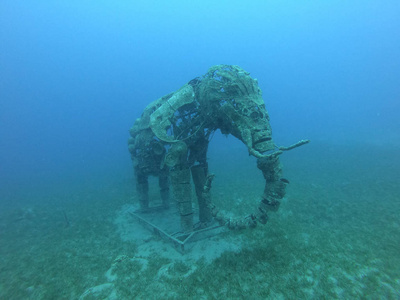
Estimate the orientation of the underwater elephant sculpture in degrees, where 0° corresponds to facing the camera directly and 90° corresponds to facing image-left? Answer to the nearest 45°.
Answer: approximately 315°
